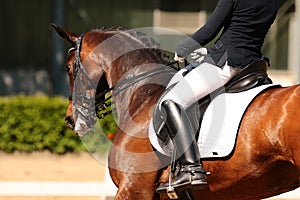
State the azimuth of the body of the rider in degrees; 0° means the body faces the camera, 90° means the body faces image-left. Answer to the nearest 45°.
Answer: approximately 90°

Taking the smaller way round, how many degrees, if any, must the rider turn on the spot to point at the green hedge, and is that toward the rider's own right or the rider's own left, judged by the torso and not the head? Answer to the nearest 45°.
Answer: approximately 45° to the rider's own right

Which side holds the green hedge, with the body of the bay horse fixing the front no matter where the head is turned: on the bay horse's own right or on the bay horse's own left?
on the bay horse's own right

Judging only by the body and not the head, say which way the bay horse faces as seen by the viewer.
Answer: to the viewer's left
